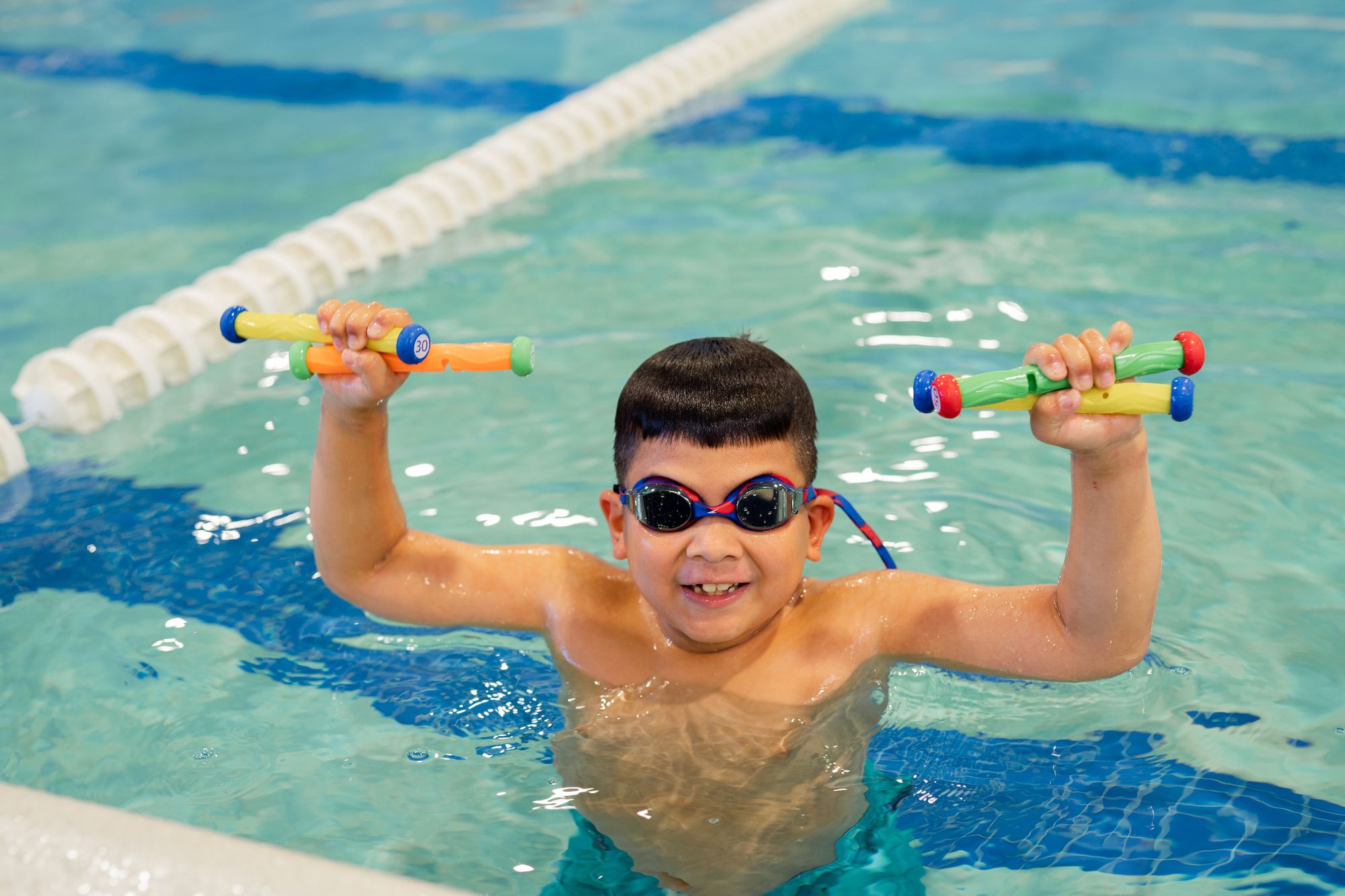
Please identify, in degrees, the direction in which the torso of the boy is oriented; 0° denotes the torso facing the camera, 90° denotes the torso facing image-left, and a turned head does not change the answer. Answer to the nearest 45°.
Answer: approximately 0°

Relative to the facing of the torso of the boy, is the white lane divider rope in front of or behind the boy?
behind
